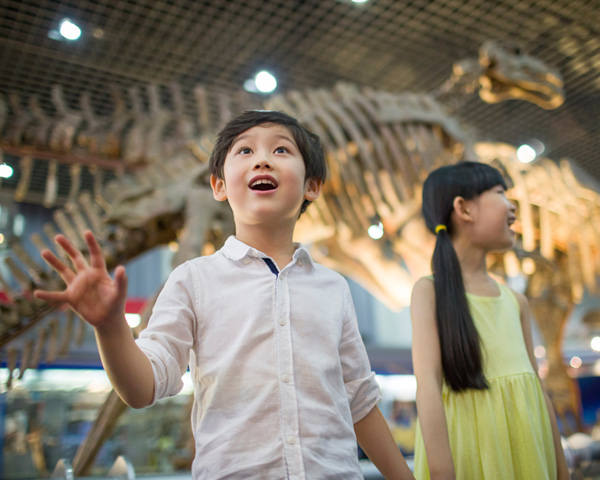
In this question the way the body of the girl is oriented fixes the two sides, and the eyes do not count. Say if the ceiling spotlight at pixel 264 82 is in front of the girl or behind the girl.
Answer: behind

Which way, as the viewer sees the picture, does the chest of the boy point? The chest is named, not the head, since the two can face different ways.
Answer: toward the camera

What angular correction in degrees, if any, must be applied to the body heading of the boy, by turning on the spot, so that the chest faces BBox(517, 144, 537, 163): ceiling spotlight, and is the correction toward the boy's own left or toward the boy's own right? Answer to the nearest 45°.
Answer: approximately 135° to the boy's own left

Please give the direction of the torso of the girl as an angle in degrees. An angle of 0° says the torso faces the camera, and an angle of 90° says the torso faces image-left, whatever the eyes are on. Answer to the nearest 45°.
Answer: approximately 315°

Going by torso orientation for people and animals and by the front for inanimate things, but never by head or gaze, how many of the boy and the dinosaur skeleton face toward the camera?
1

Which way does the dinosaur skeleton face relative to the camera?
to the viewer's right

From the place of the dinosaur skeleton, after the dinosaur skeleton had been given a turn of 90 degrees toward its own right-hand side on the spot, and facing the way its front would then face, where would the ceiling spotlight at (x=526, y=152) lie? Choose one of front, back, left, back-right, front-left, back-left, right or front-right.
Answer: back-left

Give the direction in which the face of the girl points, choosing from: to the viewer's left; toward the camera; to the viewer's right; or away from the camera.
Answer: to the viewer's right

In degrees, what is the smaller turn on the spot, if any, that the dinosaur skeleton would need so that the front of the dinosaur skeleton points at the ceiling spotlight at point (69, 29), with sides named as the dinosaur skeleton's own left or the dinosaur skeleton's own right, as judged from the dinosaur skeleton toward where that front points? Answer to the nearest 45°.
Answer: approximately 180°

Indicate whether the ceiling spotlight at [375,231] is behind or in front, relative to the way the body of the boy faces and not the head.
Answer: behind

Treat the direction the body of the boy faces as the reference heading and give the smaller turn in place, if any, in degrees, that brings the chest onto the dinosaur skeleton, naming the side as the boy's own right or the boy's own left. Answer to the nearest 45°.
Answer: approximately 180°
